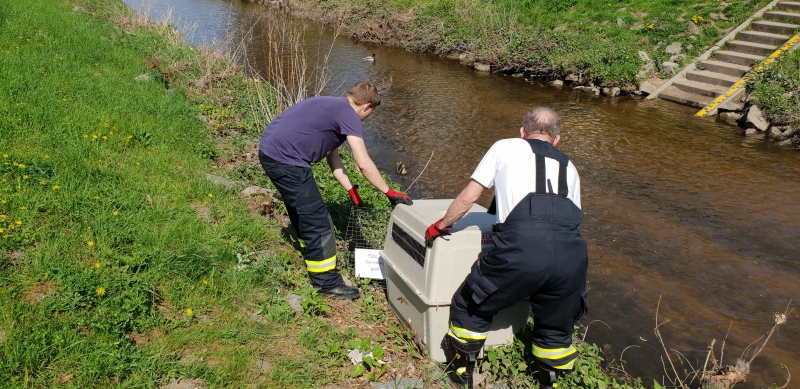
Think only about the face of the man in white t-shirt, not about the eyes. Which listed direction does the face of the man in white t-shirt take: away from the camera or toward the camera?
away from the camera

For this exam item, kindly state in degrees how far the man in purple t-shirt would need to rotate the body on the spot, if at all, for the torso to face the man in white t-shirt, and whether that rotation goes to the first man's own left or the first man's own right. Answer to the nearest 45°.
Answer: approximately 45° to the first man's own right

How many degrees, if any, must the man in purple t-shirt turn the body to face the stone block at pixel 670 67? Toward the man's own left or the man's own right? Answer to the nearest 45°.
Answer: approximately 45° to the man's own left

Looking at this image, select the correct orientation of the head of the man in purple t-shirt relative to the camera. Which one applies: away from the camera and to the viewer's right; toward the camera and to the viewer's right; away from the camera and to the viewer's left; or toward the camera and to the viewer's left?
away from the camera and to the viewer's right

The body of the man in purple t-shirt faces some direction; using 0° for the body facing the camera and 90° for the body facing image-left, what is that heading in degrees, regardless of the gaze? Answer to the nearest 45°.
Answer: approximately 270°

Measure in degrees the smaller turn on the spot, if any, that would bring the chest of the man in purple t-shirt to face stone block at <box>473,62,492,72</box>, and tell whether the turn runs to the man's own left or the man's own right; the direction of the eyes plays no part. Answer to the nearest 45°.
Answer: approximately 90° to the man's own left

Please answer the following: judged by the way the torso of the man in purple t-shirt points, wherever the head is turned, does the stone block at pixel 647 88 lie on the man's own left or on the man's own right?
on the man's own left
